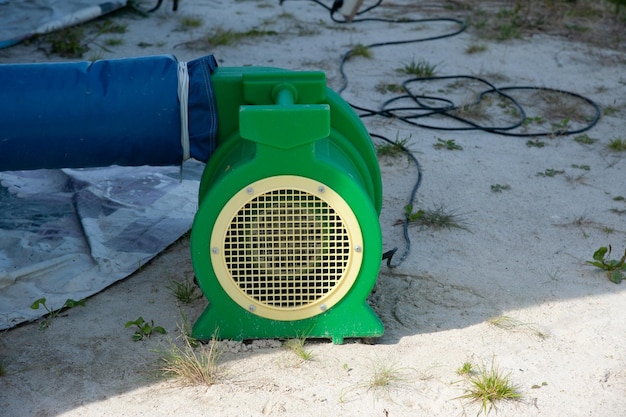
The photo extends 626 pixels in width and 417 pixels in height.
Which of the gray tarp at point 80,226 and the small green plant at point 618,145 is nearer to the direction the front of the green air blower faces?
the gray tarp

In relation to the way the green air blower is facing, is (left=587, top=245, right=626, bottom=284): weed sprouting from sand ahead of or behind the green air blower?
behind

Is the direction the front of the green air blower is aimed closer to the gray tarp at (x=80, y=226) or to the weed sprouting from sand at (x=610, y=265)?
the gray tarp

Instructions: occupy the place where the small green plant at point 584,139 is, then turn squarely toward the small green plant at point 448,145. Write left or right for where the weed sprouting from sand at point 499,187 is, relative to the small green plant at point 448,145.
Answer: left

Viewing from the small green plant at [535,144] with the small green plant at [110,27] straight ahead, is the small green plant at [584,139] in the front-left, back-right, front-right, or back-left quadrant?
back-right
